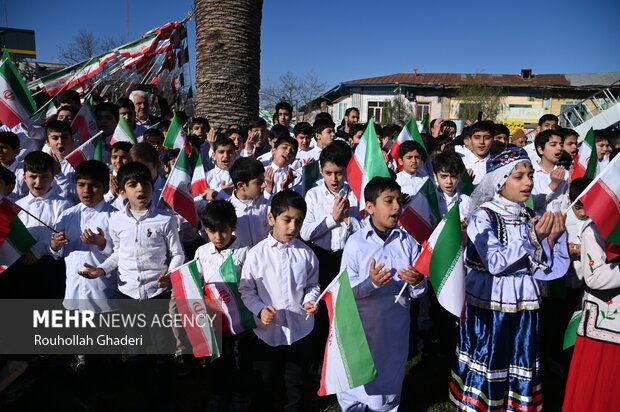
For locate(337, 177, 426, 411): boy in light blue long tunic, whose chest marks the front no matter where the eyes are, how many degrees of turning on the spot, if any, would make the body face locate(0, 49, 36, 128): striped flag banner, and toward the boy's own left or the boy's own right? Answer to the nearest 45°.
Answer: approximately 135° to the boy's own right

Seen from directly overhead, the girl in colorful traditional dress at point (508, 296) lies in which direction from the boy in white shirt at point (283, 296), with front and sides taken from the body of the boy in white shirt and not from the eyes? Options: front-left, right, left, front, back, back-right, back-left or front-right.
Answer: left

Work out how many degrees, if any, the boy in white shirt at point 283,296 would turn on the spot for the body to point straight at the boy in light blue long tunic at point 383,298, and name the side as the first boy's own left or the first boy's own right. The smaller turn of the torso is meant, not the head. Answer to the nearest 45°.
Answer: approximately 90° to the first boy's own left

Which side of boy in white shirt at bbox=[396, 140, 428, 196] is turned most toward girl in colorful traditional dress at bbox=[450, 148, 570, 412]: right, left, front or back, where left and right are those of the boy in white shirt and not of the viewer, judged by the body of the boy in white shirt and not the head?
front

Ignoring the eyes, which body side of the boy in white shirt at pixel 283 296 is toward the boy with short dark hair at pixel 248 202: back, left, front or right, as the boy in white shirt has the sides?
back

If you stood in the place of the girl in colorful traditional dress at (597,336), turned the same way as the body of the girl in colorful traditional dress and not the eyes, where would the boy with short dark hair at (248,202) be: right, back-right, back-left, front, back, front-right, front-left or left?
back-right

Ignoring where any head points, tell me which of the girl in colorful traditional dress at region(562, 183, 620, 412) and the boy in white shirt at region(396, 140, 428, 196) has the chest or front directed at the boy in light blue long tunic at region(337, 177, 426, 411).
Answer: the boy in white shirt at region(396, 140, 428, 196)

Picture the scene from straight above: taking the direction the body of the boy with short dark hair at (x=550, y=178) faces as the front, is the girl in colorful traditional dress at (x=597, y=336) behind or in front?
in front

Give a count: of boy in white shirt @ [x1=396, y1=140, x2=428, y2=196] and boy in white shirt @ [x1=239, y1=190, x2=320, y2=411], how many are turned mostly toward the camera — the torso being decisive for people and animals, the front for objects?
2

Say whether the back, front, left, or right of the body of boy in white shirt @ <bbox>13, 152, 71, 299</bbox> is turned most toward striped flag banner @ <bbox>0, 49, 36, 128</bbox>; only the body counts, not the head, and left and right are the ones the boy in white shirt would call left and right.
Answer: back

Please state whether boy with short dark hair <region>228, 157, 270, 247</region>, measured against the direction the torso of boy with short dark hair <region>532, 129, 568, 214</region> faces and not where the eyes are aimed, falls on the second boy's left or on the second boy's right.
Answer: on the second boy's right

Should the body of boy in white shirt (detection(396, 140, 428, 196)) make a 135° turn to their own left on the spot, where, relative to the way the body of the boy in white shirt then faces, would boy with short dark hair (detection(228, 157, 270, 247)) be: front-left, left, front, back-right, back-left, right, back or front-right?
back

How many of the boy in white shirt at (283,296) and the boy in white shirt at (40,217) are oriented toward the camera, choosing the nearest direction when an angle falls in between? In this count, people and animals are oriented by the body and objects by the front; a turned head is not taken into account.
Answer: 2

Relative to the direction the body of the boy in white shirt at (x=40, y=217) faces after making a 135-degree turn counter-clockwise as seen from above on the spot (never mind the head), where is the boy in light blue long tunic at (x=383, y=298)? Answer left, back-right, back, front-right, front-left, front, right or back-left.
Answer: right

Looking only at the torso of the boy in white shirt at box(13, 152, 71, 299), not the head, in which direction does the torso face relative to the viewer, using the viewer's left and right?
facing the viewer

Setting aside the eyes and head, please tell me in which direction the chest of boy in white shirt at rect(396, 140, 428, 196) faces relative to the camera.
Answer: toward the camera
